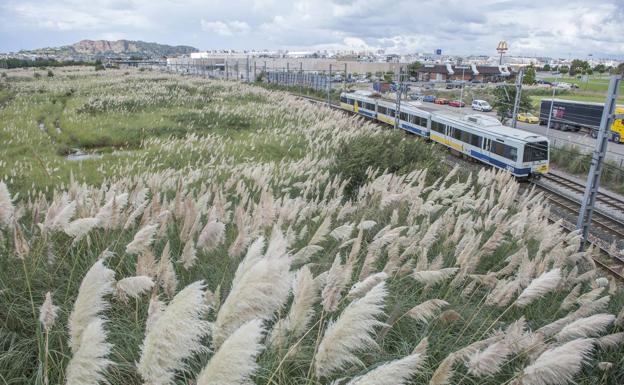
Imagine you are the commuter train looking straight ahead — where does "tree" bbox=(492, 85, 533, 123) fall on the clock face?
The tree is roughly at 8 o'clock from the commuter train.

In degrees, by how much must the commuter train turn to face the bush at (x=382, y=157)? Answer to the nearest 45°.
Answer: approximately 45° to its right

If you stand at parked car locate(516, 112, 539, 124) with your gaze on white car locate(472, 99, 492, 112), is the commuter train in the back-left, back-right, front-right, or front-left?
back-left

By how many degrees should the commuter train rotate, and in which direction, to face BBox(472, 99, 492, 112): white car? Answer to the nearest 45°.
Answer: approximately 135° to its left

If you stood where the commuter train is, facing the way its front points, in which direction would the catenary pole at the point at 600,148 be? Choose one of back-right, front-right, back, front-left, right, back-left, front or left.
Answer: front-right

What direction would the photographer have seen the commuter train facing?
facing the viewer and to the right of the viewer

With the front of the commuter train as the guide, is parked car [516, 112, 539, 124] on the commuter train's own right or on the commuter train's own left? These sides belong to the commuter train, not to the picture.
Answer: on the commuter train's own left
